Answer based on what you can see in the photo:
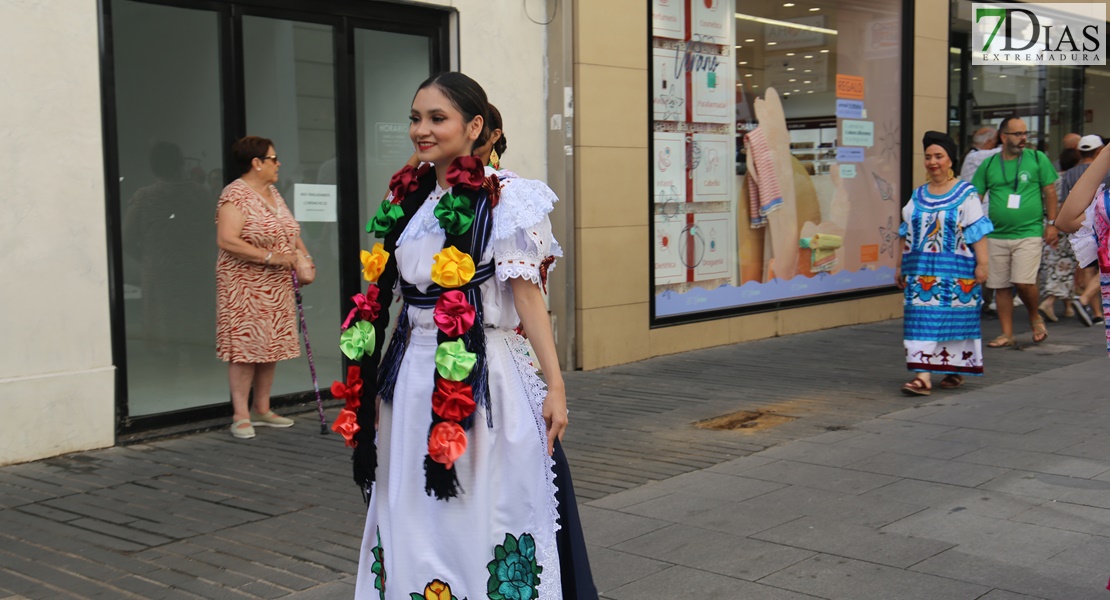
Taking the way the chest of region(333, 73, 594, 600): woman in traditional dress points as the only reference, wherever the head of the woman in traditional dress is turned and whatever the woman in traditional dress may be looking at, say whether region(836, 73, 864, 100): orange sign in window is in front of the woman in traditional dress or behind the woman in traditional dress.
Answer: behind

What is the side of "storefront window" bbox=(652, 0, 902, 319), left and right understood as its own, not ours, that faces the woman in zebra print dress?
right

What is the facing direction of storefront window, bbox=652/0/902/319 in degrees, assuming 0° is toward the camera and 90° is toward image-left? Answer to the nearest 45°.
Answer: approximately 315°

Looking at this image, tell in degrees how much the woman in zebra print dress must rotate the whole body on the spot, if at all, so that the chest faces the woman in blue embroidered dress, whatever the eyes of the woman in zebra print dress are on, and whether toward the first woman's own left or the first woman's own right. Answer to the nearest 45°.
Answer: approximately 45° to the first woman's own left

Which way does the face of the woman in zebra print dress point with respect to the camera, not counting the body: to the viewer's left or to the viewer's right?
to the viewer's right

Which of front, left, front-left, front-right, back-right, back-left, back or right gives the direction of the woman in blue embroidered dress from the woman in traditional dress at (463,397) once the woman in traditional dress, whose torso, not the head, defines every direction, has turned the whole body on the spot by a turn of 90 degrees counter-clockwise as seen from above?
left

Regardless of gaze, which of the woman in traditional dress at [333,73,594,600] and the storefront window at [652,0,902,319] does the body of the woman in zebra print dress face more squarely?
the woman in traditional dress
